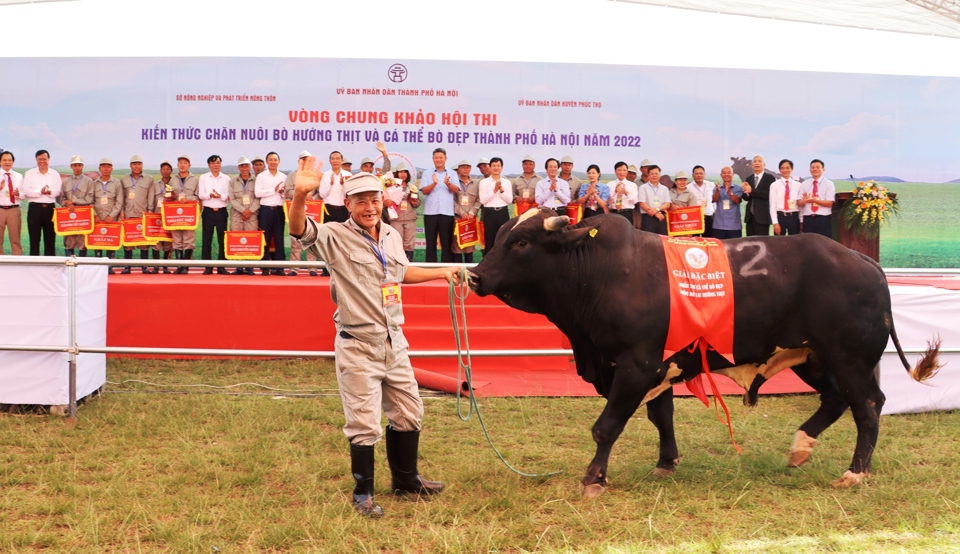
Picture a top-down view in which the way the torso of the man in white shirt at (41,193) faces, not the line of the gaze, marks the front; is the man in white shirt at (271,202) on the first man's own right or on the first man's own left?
on the first man's own left

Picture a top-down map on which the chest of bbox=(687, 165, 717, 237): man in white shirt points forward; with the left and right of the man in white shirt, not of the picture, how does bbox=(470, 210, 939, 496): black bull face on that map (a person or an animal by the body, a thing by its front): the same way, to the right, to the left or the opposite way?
to the right

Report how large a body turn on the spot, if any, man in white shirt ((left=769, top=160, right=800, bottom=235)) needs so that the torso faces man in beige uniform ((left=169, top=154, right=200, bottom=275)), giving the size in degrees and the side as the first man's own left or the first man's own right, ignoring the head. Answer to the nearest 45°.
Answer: approximately 90° to the first man's own right

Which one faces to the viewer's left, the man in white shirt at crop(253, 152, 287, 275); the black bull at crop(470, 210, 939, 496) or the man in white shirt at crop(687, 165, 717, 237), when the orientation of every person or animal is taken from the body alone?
the black bull

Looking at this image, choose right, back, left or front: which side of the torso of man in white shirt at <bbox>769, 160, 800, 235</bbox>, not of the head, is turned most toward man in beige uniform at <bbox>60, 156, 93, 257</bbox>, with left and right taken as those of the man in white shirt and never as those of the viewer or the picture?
right

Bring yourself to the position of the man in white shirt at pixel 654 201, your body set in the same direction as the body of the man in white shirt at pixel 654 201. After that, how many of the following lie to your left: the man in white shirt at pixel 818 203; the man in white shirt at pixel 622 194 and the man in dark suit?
2

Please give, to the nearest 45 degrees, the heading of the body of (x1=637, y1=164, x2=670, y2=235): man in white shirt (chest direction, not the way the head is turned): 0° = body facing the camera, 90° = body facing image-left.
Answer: approximately 0°

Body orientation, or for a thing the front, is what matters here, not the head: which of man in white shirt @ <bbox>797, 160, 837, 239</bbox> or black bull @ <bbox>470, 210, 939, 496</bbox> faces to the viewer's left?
the black bull

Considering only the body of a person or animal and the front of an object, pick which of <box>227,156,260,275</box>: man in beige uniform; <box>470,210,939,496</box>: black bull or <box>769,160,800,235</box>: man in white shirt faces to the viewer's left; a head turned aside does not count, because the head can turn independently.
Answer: the black bull
